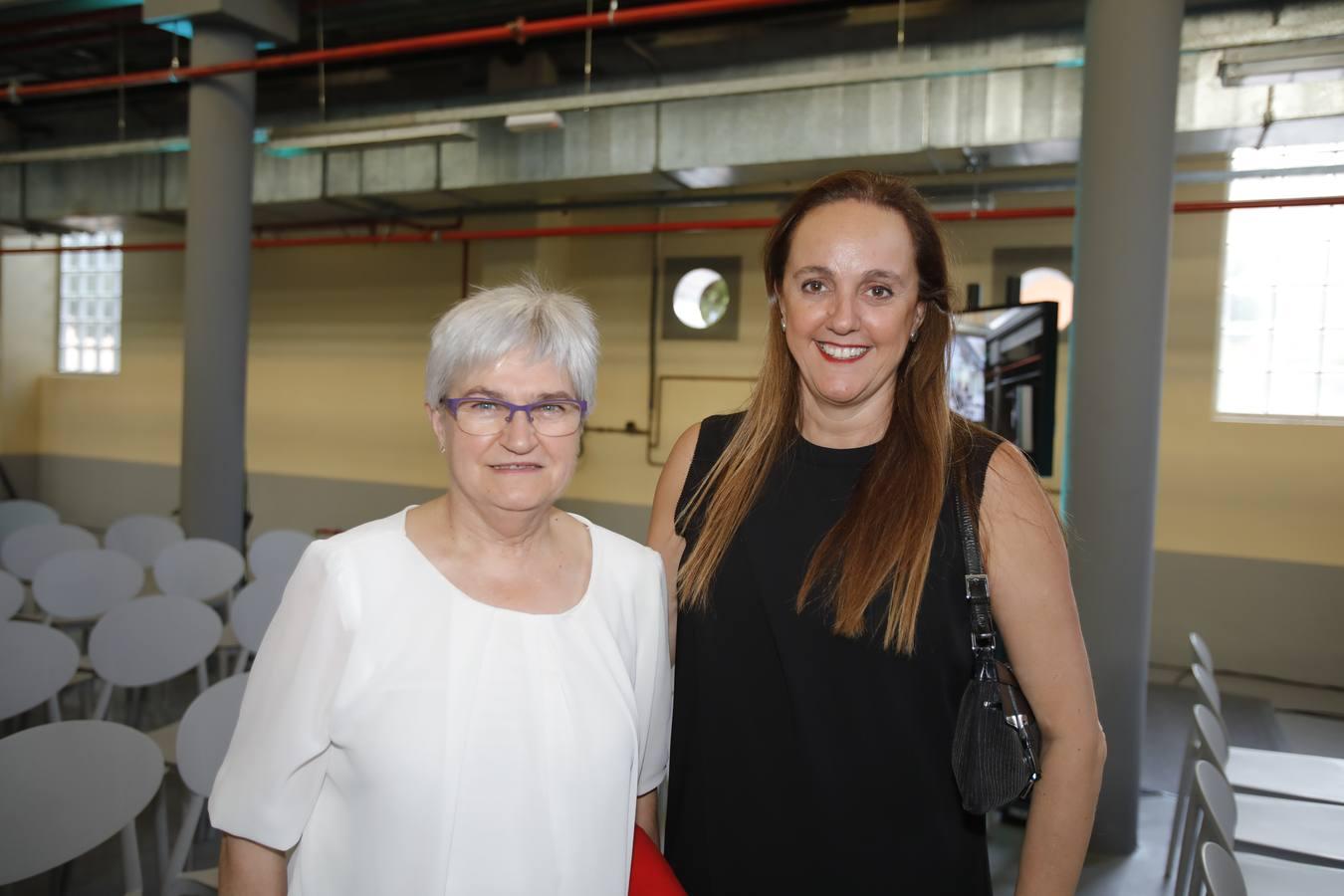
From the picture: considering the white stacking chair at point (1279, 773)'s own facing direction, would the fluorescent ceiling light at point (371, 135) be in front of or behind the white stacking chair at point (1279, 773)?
behind

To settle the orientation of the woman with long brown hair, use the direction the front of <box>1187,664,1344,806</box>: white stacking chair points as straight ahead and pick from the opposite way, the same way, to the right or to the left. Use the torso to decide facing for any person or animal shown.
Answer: to the right

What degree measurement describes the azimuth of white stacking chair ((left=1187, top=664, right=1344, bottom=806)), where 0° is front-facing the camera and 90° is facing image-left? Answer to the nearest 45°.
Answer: approximately 270°

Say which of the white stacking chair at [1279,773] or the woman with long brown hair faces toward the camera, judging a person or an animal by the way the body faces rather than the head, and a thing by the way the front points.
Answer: the woman with long brown hair

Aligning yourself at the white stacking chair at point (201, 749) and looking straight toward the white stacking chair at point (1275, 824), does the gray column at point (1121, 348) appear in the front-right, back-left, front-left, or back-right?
front-left

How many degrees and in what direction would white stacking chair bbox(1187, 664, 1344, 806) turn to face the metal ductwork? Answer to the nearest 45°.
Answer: approximately 135° to its left

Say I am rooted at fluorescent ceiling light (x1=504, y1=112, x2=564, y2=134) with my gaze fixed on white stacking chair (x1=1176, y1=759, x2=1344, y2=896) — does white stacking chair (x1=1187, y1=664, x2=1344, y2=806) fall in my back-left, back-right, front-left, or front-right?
front-left

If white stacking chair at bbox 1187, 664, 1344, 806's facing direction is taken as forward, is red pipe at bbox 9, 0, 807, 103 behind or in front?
behind

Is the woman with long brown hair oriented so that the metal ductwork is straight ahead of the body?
no

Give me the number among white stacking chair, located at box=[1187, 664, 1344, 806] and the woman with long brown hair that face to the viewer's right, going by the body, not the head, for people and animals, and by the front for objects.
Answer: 1

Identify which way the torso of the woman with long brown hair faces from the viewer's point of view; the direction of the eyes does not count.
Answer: toward the camera

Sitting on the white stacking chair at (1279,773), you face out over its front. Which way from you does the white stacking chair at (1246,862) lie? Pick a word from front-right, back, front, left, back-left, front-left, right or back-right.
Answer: right

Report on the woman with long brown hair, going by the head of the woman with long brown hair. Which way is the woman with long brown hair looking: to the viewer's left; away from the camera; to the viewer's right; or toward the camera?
toward the camera

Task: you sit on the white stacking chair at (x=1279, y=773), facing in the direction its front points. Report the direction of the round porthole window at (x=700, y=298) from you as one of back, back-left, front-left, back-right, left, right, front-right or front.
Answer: back-left

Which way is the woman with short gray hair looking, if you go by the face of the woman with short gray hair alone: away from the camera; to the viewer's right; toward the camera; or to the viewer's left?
toward the camera

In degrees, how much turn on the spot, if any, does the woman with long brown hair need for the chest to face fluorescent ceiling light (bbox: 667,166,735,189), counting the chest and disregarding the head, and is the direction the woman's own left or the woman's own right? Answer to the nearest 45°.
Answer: approximately 180°
